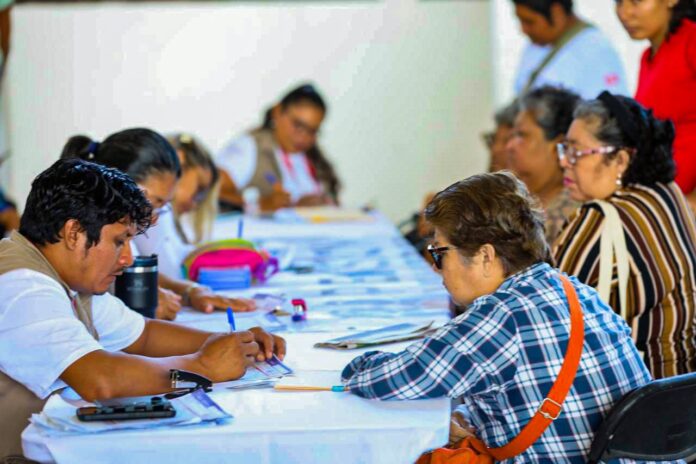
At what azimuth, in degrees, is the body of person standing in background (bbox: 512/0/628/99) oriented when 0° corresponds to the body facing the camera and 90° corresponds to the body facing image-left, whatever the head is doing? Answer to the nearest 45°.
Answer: approximately 45°

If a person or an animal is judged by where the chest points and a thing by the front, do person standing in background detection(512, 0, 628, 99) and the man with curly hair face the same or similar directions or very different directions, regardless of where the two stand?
very different directions

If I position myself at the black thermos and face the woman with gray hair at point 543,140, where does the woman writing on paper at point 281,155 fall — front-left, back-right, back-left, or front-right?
front-left

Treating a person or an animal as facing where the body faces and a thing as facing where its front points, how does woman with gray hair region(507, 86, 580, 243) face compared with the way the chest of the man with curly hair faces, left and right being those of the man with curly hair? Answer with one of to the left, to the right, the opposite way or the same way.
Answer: the opposite way

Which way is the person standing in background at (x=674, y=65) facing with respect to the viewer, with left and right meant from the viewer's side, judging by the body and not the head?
facing the viewer and to the left of the viewer

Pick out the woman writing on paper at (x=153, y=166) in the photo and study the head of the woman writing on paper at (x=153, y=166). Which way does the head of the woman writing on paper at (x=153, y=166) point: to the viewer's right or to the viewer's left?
to the viewer's right

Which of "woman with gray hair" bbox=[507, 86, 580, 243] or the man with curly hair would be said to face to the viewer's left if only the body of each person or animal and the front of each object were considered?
the woman with gray hair

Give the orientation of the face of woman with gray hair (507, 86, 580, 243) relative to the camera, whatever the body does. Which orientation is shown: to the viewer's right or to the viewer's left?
to the viewer's left

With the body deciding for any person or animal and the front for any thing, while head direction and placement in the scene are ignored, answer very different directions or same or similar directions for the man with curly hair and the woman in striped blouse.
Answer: very different directions

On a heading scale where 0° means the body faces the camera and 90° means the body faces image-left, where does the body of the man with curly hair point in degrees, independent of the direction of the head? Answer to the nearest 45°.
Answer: approximately 270°

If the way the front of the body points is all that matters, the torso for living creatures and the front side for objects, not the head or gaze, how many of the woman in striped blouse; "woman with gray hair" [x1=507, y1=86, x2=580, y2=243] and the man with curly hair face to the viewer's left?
2

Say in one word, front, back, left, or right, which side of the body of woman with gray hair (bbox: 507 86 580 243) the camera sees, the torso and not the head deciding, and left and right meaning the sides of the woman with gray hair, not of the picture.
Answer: left

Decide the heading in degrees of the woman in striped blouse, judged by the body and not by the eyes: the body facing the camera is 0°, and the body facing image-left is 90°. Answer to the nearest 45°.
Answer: approximately 90°

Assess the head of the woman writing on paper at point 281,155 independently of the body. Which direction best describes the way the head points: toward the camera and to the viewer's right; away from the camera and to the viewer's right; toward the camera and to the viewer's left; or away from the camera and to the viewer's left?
toward the camera and to the viewer's right
